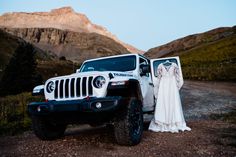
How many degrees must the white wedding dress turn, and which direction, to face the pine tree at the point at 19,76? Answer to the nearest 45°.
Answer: approximately 135° to its right

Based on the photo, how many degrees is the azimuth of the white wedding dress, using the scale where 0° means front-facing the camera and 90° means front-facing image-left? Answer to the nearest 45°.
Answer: approximately 0°

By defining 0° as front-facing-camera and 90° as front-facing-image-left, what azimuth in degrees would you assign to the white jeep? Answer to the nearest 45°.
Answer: approximately 45°
